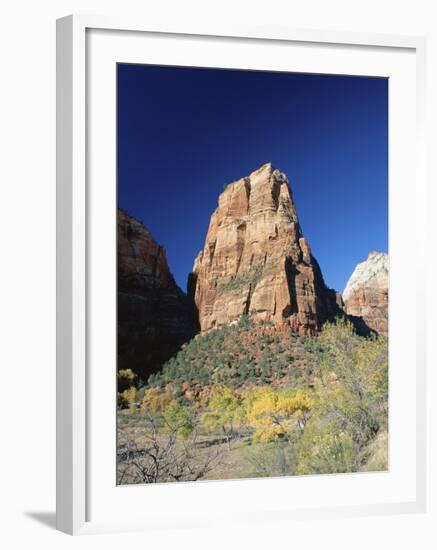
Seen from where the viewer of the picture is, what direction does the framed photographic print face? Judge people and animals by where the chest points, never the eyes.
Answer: facing the viewer and to the right of the viewer
